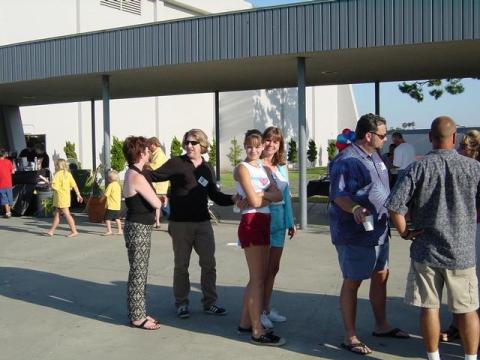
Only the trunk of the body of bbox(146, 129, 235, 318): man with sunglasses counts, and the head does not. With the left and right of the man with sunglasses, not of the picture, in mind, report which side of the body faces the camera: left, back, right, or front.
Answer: front

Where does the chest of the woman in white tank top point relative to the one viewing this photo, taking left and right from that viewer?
facing the viewer and to the right of the viewer

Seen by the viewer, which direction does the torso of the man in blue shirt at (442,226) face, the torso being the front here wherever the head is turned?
away from the camera

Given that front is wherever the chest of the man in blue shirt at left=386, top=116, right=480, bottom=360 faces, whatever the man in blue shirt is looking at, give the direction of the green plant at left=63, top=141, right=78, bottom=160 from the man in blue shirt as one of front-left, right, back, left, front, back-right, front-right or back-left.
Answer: front-left

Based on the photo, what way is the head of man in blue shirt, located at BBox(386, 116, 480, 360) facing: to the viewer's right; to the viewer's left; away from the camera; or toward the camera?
away from the camera

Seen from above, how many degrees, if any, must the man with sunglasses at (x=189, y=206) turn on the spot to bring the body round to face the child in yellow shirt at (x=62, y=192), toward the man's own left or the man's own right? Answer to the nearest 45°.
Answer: approximately 135° to the man's own right

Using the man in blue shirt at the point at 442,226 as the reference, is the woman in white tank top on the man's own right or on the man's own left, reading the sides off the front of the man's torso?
on the man's own left

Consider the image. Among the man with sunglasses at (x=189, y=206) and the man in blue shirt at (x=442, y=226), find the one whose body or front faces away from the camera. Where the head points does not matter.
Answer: the man in blue shirt

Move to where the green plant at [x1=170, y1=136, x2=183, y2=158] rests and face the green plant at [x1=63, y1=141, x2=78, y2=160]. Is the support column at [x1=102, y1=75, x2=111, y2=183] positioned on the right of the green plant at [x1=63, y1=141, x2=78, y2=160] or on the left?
left

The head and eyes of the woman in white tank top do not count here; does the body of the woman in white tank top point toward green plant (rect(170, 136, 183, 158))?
no

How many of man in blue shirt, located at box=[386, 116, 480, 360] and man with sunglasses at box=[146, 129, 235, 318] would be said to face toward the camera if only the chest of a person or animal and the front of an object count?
1

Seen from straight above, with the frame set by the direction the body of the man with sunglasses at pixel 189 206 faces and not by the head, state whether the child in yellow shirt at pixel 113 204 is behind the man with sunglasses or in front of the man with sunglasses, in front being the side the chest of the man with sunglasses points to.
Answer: behind
